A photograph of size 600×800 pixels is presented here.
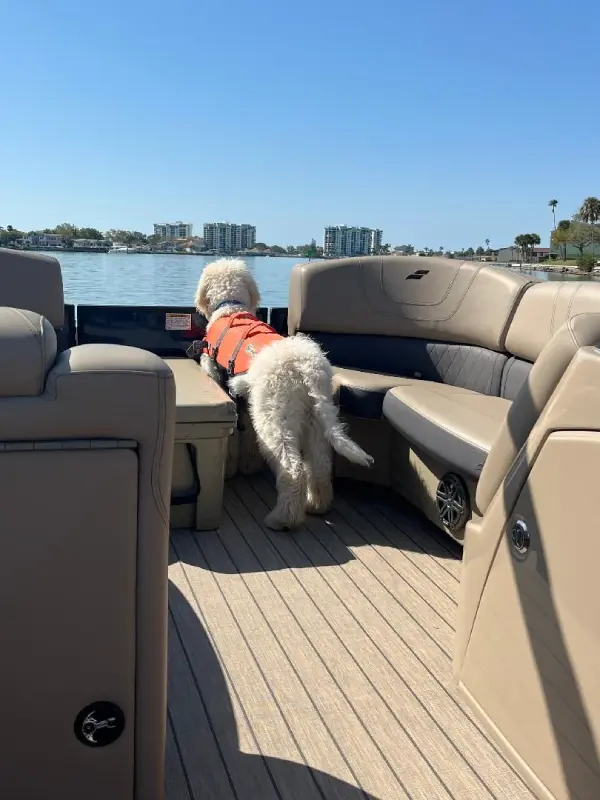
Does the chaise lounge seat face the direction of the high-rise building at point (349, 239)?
no

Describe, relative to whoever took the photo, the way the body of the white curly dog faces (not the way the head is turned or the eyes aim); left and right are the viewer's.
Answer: facing away from the viewer and to the left of the viewer

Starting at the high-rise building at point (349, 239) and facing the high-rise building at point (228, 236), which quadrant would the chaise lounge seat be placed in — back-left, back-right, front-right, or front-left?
back-left

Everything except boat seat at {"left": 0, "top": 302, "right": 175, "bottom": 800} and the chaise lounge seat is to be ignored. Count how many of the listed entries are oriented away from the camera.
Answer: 1

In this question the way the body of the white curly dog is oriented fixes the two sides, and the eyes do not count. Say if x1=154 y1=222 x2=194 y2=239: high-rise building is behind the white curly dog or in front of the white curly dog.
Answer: in front

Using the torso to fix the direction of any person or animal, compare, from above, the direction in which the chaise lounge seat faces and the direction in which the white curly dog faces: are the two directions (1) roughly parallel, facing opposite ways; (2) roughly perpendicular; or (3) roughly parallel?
roughly perpendicular

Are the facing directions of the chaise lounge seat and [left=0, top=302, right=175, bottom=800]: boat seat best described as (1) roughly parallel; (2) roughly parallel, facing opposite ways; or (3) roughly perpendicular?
roughly perpendicular

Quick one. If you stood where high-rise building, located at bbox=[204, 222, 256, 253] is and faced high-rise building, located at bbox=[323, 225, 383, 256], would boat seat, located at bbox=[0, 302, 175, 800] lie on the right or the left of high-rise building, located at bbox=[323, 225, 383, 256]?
right

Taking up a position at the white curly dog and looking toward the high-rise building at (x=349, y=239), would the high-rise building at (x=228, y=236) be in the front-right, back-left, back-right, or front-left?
front-left

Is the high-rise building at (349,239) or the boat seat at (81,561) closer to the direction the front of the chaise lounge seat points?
the boat seat

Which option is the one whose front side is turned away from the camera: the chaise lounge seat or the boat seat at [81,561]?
the boat seat

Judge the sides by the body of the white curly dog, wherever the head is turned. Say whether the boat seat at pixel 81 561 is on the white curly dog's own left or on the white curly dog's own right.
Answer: on the white curly dog's own left

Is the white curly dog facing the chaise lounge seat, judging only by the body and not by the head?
no

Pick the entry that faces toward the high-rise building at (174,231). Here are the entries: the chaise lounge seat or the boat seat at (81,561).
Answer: the boat seat

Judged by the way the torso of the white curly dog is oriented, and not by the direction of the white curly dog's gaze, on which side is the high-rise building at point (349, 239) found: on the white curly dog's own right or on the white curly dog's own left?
on the white curly dog's own right
